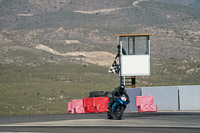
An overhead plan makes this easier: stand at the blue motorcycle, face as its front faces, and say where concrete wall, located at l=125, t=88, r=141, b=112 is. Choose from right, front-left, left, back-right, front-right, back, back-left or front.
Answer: back-left

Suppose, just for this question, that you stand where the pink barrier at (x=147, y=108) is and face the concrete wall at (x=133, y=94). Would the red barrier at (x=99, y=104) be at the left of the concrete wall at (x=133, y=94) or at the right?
left

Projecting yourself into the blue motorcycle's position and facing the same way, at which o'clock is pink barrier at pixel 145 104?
The pink barrier is roughly at 8 o'clock from the blue motorcycle.

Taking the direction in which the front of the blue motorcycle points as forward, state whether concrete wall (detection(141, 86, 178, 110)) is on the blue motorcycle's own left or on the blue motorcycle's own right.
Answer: on the blue motorcycle's own left
